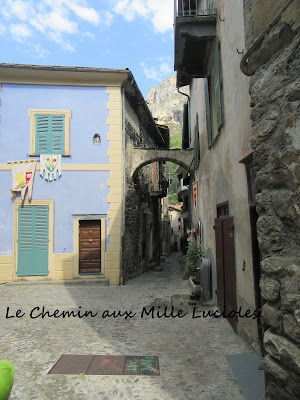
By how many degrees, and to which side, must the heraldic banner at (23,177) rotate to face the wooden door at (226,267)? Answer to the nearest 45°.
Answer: approximately 45° to its left

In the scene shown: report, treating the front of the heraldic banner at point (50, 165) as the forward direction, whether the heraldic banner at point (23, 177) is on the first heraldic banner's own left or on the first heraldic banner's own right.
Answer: on the first heraldic banner's own right

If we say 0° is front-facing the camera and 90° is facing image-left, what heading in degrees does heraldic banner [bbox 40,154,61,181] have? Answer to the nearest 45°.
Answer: approximately 0°

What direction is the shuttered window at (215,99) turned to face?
to the viewer's left

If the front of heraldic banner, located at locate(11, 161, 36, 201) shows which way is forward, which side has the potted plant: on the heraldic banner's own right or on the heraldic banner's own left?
on the heraldic banner's own left

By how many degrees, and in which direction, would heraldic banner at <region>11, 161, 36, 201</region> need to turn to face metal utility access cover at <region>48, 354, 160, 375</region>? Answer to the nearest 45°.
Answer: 0° — it already faces it

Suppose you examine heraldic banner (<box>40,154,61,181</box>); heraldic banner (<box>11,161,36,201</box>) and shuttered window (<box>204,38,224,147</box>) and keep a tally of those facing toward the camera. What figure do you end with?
2

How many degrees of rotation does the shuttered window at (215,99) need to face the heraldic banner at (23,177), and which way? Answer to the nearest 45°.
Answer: approximately 45° to its right

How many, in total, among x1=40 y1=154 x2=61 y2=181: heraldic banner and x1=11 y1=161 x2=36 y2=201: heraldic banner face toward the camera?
2
